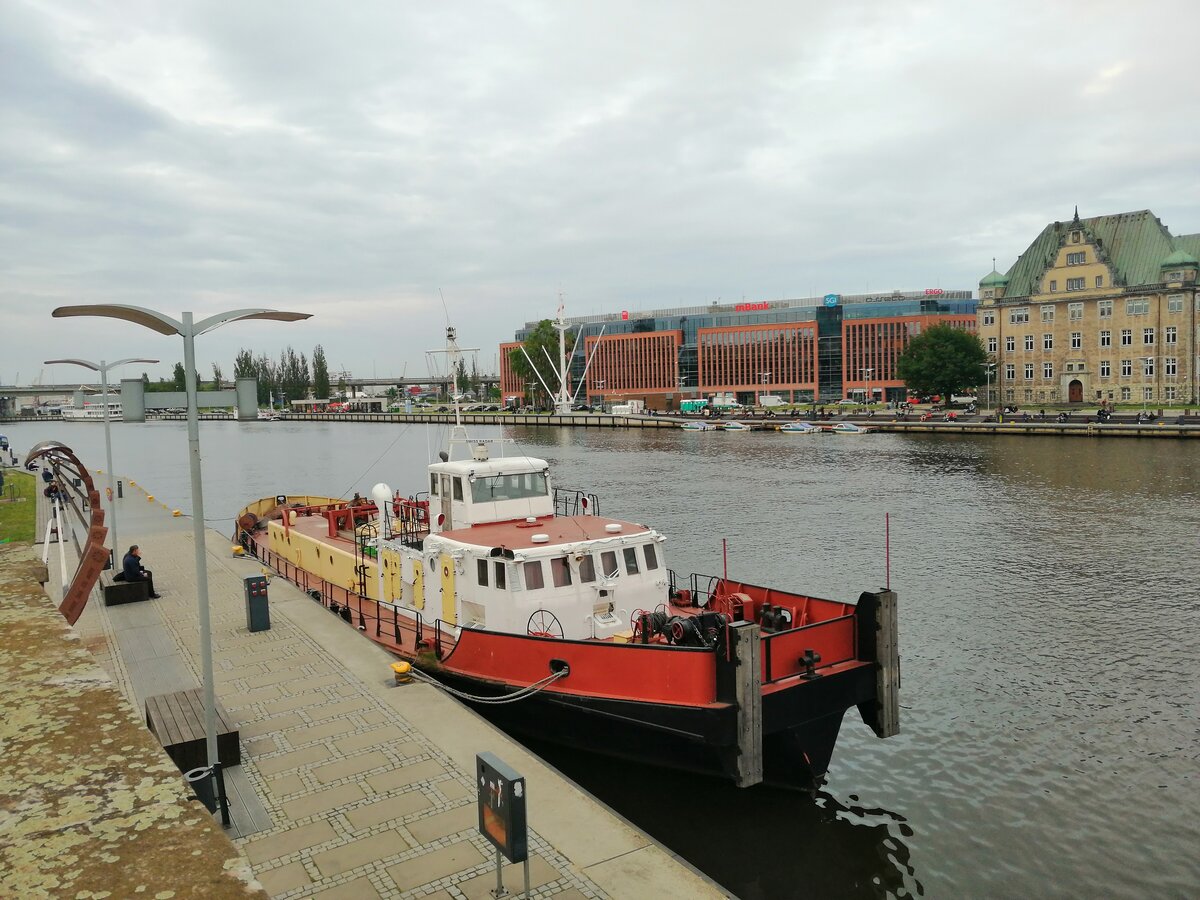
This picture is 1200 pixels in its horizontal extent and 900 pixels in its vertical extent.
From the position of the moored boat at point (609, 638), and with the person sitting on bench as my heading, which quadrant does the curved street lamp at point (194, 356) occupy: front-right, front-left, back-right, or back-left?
front-left

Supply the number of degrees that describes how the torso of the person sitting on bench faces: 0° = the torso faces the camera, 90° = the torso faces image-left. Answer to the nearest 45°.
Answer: approximately 270°

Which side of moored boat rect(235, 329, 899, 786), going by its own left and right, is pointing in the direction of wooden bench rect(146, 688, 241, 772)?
right

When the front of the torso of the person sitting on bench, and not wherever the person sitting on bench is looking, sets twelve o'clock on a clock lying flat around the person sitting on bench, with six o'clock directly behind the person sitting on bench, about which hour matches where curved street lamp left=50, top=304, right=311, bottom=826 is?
The curved street lamp is roughly at 3 o'clock from the person sitting on bench.

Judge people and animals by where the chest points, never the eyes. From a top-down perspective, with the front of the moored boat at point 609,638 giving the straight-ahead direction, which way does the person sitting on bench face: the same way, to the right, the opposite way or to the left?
to the left

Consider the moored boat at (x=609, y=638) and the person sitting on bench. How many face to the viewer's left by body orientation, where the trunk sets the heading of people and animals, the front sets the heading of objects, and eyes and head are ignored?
0

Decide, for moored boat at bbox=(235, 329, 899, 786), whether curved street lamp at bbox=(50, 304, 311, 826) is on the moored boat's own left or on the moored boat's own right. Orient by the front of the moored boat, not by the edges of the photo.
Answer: on the moored boat's own right

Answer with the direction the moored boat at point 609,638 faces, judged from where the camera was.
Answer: facing the viewer and to the right of the viewer

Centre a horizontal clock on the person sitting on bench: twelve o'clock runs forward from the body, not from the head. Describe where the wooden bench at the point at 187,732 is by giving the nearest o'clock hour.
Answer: The wooden bench is roughly at 3 o'clock from the person sitting on bench.
